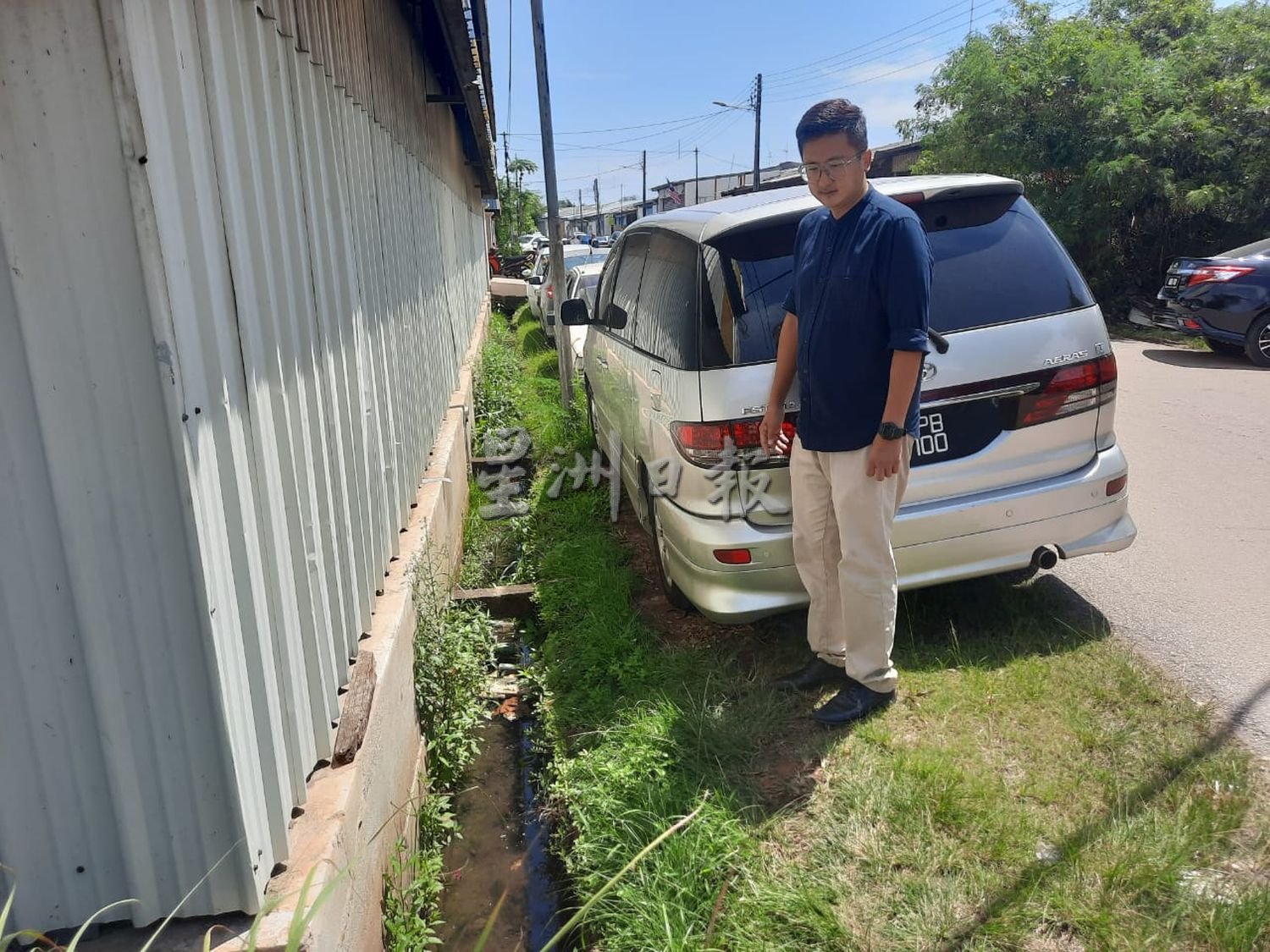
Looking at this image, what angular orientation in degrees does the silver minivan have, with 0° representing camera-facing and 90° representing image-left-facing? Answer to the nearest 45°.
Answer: approximately 135°

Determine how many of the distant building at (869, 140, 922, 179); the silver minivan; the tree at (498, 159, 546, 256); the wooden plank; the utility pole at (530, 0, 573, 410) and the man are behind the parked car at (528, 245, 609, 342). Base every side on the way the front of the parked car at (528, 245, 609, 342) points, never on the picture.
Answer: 4

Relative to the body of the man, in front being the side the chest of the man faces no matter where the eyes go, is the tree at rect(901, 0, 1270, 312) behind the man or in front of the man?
behind

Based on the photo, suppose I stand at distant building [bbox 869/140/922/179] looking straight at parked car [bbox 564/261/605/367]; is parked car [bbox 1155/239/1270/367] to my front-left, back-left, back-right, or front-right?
front-left

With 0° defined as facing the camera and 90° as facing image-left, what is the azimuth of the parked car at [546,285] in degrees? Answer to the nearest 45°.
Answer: approximately 180°

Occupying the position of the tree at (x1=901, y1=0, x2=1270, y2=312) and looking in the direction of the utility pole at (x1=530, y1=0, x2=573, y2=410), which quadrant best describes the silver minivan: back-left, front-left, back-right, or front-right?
front-left

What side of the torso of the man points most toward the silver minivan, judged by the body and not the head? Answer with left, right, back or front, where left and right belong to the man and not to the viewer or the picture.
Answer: back

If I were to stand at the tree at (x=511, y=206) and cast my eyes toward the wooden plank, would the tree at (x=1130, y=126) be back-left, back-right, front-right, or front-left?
front-left

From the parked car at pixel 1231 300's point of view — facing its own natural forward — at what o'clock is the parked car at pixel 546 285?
the parked car at pixel 546 285 is roughly at 8 o'clock from the parked car at pixel 1231 300.

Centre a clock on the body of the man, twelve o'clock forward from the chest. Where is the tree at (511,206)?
The tree is roughly at 4 o'clock from the man.

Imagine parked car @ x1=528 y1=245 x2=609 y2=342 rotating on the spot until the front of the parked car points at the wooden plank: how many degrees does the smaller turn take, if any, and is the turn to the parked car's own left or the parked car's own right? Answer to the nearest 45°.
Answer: approximately 180°

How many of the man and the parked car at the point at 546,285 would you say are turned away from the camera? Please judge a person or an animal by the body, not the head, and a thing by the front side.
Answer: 1

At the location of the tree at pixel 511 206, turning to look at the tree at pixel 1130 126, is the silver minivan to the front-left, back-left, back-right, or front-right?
front-right

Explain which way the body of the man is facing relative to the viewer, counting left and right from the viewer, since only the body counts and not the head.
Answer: facing the viewer and to the left of the viewer

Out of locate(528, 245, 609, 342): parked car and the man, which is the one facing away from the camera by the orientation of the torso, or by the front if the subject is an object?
the parked car

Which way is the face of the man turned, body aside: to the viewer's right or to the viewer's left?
to the viewer's left
